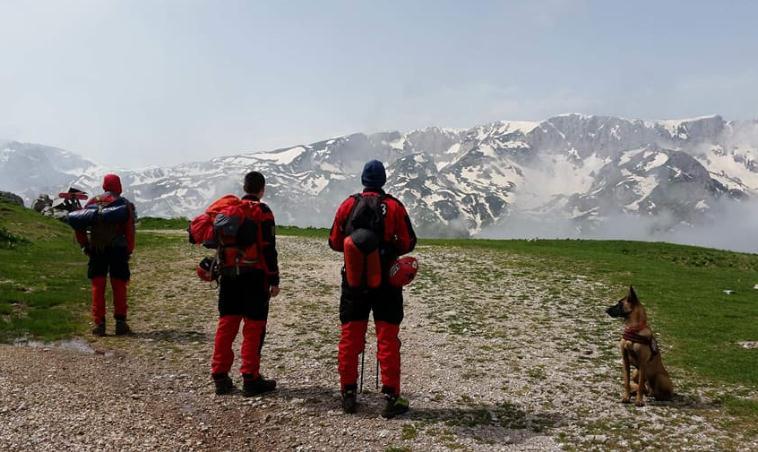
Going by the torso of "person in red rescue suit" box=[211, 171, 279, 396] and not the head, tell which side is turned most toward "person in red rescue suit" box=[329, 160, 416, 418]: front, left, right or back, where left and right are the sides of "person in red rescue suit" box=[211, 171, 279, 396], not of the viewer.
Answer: right

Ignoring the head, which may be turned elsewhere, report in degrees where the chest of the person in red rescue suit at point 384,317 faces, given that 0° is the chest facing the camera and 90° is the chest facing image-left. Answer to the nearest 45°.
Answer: approximately 180°

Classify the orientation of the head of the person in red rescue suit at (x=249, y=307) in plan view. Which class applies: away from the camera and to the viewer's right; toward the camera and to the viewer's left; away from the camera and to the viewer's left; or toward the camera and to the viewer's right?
away from the camera and to the viewer's right

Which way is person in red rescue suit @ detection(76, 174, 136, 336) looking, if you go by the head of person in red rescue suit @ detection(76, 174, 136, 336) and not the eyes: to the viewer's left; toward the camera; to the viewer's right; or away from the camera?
away from the camera

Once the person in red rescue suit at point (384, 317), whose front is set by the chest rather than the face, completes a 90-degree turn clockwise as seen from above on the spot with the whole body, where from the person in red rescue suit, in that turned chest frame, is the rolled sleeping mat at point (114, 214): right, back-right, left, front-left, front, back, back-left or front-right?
back-left

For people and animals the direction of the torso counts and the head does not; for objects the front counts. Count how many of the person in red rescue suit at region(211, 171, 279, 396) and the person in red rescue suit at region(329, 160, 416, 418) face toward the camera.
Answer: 0

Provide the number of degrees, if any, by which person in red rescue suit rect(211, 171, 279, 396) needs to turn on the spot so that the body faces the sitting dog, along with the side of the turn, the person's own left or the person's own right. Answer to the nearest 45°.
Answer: approximately 45° to the person's own right

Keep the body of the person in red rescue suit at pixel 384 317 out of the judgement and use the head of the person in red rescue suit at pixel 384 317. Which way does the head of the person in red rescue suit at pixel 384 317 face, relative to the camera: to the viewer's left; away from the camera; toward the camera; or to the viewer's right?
away from the camera

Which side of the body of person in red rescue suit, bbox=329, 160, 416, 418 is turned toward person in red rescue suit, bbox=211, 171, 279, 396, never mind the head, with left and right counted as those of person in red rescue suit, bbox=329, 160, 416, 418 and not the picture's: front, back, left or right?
left

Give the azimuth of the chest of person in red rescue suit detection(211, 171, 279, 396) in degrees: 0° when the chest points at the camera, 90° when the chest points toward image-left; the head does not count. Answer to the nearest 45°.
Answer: approximately 225°

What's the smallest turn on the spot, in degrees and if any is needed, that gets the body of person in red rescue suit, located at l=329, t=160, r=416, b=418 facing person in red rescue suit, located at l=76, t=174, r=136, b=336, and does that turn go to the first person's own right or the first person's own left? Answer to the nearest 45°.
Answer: approximately 45° to the first person's own left
